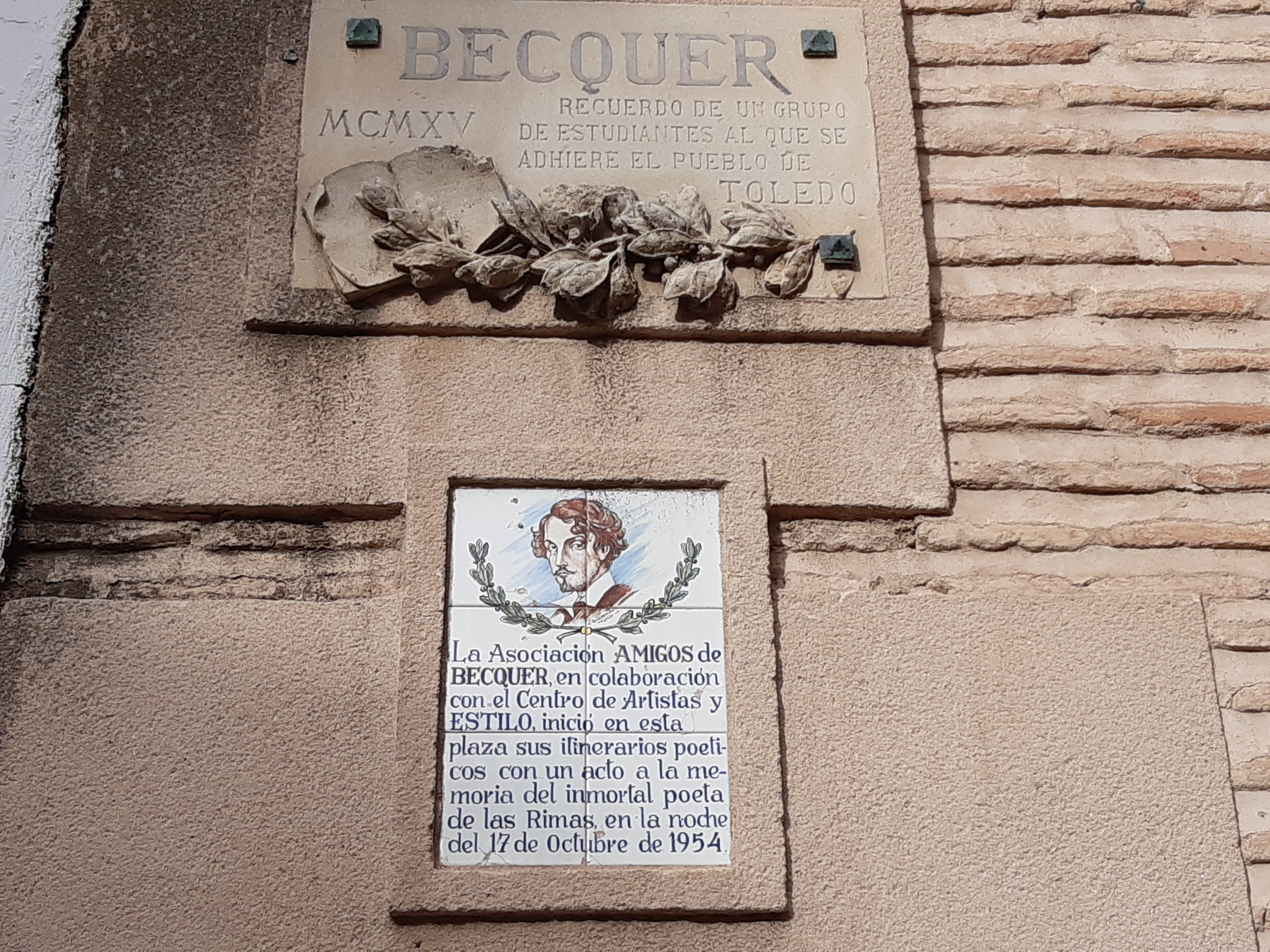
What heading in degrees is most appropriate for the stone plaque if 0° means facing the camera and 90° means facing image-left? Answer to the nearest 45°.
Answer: approximately 0°

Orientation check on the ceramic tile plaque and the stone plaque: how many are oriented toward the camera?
2

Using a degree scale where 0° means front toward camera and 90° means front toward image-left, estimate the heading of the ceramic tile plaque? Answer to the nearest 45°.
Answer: approximately 0°
